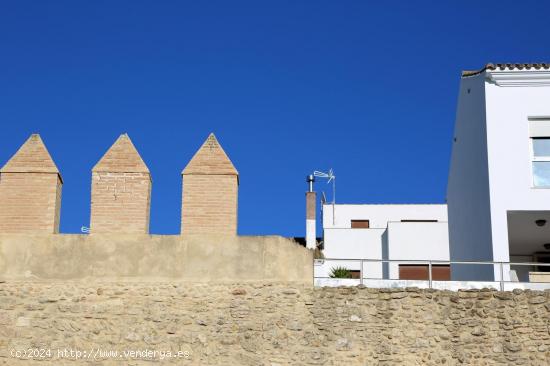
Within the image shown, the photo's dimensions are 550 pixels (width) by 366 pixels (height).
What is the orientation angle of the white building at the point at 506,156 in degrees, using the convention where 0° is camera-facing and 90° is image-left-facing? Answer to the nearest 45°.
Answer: approximately 0°

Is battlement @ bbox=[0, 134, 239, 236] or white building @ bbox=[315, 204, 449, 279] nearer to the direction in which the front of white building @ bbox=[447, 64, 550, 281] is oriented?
the battlement

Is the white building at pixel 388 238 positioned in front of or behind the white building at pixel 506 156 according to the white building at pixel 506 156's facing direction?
behind

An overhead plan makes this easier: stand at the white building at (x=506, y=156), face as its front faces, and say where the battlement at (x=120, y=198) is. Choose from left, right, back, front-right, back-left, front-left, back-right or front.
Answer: front-right
